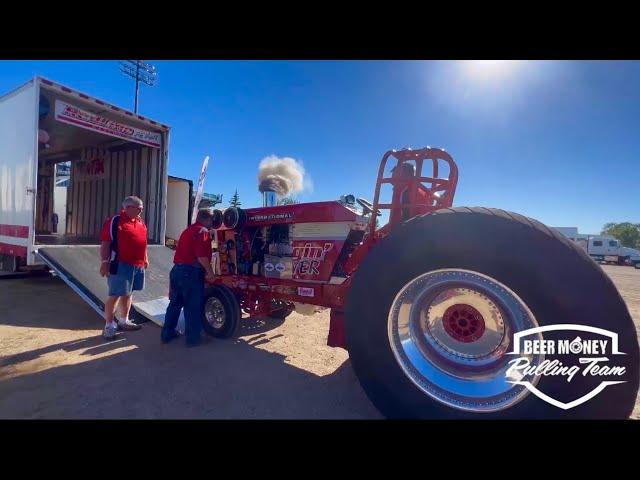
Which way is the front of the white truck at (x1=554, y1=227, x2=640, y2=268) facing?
to the viewer's right

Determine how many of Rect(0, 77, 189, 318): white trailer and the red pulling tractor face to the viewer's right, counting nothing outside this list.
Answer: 0

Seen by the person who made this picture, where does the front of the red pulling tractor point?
facing away from the viewer and to the left of the viewer

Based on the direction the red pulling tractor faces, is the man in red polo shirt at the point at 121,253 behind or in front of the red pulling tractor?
in front

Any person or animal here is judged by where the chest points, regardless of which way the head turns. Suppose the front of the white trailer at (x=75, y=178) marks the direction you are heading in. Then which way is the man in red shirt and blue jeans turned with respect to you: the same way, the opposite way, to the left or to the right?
to the right

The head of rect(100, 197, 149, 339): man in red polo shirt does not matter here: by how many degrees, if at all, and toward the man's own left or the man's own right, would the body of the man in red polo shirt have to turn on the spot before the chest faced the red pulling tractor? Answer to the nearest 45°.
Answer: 0° — they already face it

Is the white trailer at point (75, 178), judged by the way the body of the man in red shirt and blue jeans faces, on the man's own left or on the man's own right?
on the man's own left

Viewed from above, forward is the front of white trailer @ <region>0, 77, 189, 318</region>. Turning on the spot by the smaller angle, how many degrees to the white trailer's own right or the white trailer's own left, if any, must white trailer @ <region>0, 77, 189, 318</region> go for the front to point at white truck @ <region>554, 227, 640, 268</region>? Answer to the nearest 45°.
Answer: approximately 135° to the white trailer's own right

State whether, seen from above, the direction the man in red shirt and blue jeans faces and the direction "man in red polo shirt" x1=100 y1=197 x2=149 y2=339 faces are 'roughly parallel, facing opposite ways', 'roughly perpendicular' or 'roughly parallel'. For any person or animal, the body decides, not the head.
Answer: roughly perpendicular

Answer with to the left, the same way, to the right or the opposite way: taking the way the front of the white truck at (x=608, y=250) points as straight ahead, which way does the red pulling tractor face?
the opposite way

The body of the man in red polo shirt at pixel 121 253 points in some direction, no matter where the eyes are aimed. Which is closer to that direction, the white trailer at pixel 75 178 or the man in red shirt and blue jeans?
the man in red shirt and blue jeans

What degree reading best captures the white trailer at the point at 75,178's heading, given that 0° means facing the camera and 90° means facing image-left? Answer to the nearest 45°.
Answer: approximately 135°
